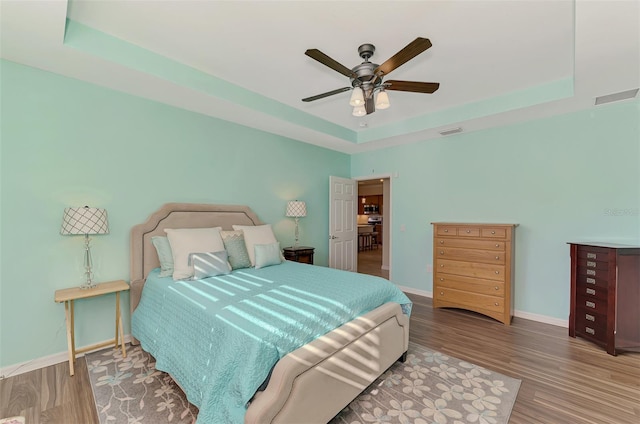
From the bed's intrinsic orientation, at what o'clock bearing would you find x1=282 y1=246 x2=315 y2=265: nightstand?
The nightstand is roughly at 8 o'clock from the bed.

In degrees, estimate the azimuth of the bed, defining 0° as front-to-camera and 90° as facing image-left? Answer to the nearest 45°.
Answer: approximately 315°

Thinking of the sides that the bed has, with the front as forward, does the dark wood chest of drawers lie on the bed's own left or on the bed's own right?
on the bed's own left

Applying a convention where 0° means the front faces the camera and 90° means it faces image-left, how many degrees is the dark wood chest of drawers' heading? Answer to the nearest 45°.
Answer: approximately 45°

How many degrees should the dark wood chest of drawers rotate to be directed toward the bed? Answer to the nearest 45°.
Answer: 0° — it already faces it
